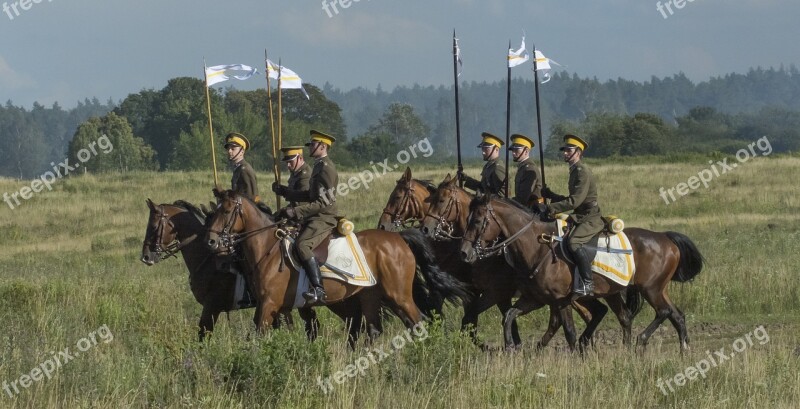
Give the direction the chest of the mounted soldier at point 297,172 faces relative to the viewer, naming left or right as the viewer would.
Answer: facing to the left of the viewer

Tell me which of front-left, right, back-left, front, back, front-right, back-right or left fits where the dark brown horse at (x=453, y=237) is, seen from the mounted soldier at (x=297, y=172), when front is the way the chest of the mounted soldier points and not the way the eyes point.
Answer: back

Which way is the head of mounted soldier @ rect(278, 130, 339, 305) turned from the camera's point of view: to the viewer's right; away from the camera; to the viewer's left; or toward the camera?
to the viewer's left

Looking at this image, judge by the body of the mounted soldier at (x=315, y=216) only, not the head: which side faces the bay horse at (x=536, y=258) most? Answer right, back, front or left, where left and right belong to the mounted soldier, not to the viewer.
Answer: back

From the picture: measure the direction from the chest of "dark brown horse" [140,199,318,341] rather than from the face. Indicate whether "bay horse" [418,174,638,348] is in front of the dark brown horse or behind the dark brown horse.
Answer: behind

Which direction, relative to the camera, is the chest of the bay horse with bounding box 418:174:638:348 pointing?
to the viewer's left

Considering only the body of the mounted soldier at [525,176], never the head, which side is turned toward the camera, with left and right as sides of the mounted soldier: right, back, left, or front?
left

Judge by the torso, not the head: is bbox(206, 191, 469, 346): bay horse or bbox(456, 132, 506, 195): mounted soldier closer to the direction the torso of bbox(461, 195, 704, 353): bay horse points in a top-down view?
the bay horse

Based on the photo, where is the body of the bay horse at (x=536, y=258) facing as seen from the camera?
to the viewer's left

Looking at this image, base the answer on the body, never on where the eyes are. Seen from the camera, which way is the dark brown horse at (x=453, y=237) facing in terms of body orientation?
to the viewer's left

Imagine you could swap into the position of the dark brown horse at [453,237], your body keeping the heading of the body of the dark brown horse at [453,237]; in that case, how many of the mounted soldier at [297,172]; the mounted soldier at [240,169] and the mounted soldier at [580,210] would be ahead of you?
2
